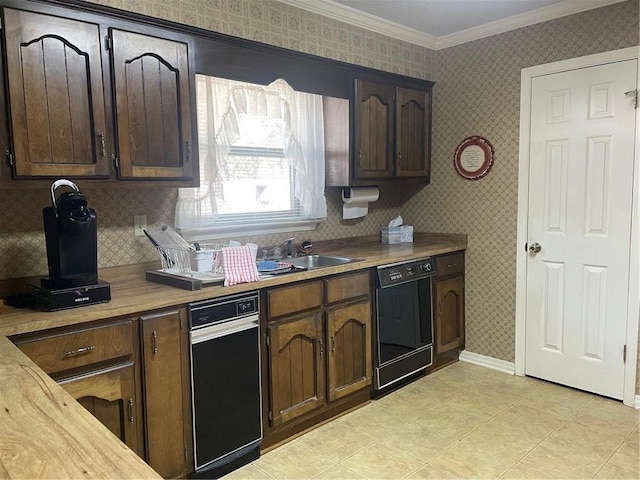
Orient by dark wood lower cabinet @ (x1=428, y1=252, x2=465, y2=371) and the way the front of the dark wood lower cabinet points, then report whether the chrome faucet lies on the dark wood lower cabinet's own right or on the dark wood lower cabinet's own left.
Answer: on the dark wood lower cabinet's own right

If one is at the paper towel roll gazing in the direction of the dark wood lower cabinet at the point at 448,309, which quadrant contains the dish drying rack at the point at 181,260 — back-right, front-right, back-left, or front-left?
back-right

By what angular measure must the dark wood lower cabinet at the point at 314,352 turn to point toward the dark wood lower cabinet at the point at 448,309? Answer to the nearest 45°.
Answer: approximately 90° to its left

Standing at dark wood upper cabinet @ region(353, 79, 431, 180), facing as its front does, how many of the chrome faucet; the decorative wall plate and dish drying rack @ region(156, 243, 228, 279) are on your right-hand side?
2

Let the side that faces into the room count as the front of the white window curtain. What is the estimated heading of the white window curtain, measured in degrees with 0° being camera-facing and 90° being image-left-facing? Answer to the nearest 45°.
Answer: approximately 315°

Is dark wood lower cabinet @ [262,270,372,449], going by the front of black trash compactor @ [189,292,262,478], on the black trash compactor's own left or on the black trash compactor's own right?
on the black trash compactor's own left

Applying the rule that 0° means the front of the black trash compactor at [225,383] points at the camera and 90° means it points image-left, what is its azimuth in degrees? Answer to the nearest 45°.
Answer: approximately 315°

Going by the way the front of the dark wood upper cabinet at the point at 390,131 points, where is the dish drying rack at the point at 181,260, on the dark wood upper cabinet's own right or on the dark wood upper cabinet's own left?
on the dark wood upper cabinet's own right
